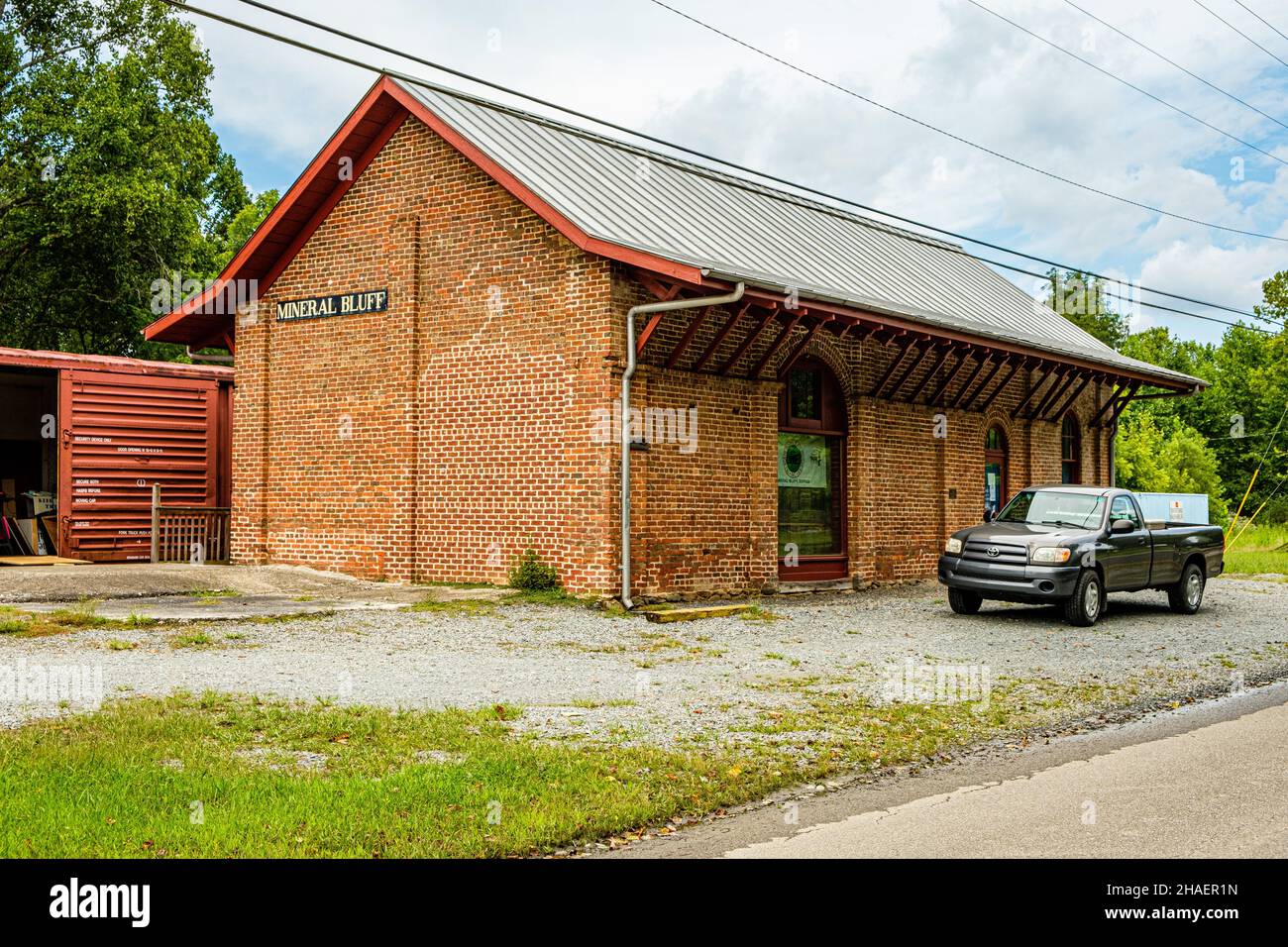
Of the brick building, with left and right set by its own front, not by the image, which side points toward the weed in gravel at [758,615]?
front

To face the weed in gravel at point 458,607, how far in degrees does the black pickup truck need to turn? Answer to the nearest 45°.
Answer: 0° — it already faces it

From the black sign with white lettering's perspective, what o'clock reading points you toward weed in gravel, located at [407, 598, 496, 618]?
The weed in gravel is roughly at 10 o'clock from the black sign with white lettering.

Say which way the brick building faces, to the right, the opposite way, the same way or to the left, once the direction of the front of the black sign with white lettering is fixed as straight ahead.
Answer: to the left

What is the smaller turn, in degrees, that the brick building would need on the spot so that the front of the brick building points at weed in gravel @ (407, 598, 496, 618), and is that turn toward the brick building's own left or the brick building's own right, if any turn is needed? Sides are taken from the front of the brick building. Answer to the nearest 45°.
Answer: approximately 45° to the brick building's own right

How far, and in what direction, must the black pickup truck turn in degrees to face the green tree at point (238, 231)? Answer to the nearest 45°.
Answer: approximately 90° to its right

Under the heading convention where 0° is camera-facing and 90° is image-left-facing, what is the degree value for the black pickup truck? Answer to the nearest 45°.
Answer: approximately 45°

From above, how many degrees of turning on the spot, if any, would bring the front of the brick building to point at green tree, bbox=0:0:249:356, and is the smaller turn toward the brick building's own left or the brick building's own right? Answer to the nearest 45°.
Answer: approximately 180°

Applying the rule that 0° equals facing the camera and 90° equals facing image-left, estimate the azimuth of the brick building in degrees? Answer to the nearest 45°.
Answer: approximately 315°

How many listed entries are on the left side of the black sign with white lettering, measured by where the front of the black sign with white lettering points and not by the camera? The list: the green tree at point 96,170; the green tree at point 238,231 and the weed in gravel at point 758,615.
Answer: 1

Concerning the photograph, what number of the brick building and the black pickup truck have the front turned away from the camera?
0

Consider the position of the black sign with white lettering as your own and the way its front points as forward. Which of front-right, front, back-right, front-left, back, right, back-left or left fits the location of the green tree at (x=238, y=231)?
back-right

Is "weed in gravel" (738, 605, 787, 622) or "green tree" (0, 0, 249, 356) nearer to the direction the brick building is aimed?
the weed in gravel

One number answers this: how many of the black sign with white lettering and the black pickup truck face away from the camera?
0

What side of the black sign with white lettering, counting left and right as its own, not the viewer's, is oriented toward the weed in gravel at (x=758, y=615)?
left

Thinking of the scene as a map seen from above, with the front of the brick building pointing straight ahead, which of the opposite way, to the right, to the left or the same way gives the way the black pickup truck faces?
to the right

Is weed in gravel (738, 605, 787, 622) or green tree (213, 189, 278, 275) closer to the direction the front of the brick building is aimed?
the weed in gravel
